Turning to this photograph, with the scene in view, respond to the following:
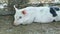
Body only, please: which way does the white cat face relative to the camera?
to the viewer's left
